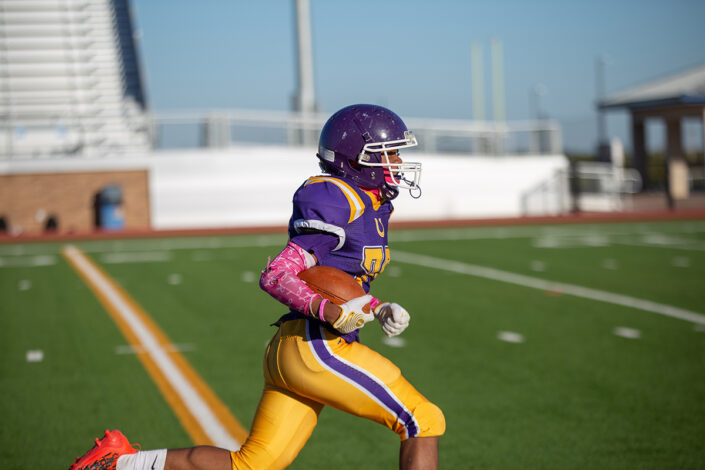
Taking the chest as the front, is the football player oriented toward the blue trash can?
no

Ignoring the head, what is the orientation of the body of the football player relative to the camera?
to the viewer's right

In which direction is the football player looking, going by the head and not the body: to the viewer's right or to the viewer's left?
to the viewer's right
